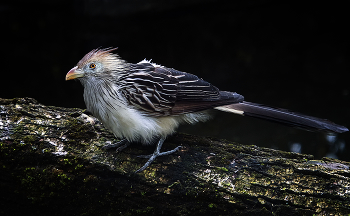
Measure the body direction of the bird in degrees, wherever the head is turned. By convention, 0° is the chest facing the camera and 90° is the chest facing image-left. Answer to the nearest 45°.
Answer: approximately 90°
